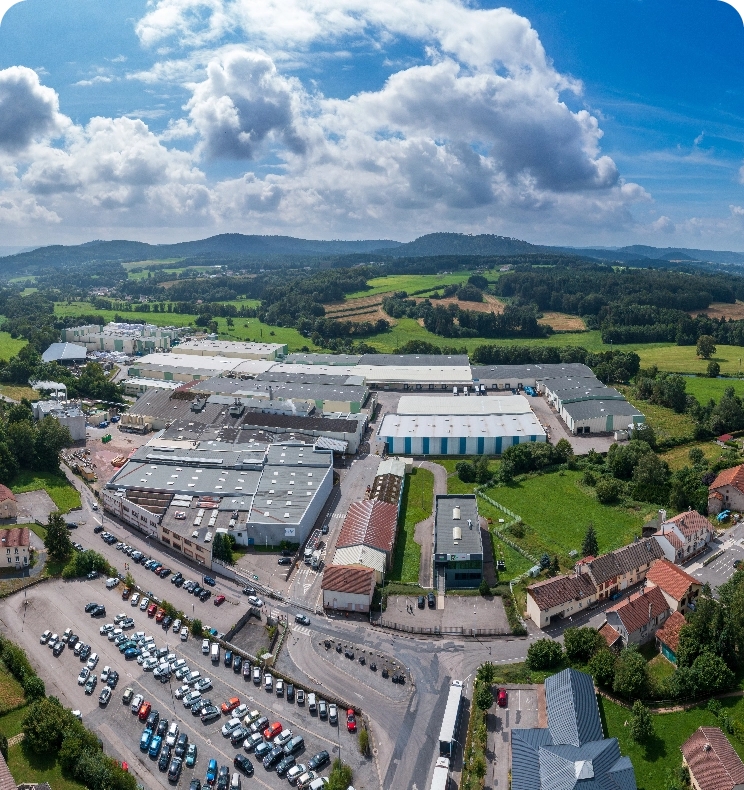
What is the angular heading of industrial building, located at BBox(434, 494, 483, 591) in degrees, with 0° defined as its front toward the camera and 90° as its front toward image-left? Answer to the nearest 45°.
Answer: approximately 0°

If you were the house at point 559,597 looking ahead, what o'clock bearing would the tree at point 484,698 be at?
The tree is roughly at 2 o'clock from the house.

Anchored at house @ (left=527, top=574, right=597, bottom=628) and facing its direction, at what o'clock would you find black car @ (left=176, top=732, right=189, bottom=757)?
The black car is roughly at 3 o'clock from the house.

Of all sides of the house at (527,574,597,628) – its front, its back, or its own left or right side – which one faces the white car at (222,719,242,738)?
right

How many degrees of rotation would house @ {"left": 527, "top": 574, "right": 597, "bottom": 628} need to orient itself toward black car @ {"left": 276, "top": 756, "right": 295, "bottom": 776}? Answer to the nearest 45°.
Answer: approximately 90° to its right

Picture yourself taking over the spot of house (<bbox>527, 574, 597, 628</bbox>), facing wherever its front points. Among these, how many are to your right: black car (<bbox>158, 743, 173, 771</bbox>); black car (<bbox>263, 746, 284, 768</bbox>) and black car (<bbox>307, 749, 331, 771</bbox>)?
3

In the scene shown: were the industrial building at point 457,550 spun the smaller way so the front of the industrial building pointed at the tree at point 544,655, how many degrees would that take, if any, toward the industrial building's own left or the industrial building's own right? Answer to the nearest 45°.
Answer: approximately 45° to the industrial building's own left

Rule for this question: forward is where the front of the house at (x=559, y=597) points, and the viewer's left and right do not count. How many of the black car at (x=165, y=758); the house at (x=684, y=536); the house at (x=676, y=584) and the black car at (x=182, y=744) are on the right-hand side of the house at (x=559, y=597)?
2

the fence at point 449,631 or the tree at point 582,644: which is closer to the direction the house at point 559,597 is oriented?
the tree

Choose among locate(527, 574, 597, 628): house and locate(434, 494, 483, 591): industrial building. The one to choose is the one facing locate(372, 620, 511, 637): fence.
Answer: the industrial building

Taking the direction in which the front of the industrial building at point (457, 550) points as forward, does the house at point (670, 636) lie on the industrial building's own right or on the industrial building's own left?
on the industrial building's own left

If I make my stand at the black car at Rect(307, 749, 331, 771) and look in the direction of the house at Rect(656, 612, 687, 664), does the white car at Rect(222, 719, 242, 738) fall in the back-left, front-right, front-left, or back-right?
back-left

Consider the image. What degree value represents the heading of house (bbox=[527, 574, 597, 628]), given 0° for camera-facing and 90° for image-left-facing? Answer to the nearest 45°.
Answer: approximately 315°

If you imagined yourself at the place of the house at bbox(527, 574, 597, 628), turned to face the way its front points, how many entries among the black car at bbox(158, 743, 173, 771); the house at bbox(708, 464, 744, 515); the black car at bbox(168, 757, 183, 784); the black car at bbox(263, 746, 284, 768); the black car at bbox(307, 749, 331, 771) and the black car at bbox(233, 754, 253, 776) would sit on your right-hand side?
5

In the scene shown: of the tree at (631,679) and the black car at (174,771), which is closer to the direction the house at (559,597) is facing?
the tree

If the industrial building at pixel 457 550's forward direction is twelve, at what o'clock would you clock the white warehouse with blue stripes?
The white warehouse with blue stripes is roughly at 6 o'clock from the industrial building.

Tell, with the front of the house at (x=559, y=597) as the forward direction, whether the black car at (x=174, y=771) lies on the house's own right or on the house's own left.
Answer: on the house's own right
